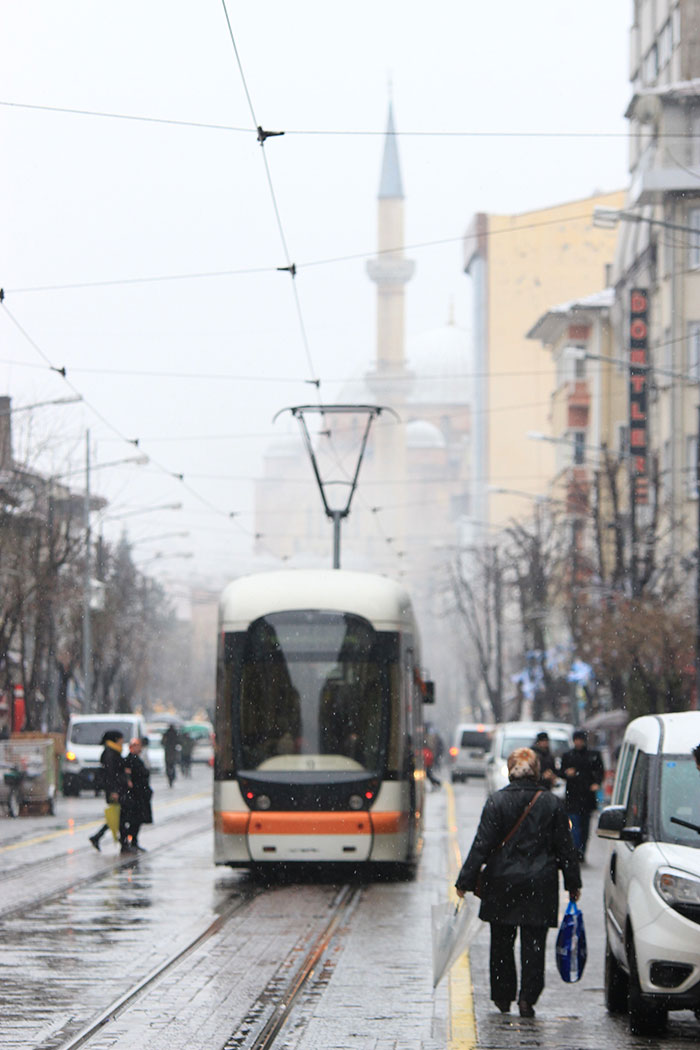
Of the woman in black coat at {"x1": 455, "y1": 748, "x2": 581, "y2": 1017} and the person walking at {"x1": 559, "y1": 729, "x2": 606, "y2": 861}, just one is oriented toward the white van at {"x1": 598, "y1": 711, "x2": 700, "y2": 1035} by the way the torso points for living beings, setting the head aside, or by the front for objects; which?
the person walking

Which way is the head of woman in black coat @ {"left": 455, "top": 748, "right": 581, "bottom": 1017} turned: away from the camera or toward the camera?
away from the camera

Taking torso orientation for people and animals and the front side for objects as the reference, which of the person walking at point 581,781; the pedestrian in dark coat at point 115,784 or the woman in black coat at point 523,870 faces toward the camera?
the person walking

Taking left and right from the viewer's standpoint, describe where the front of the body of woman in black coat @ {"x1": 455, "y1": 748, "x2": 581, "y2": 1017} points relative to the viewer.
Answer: facing away from the viewer

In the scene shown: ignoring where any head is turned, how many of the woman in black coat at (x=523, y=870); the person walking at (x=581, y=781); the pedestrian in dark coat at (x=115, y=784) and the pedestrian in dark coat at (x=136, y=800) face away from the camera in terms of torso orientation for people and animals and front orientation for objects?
1

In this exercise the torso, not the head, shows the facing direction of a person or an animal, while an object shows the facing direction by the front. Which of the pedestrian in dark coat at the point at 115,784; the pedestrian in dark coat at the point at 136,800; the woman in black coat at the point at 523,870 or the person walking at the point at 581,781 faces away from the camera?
the woman in black coat

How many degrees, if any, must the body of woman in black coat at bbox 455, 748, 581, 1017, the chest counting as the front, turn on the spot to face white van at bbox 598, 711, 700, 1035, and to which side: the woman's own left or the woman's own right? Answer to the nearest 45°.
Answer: approximately 90° to the woman's own right
